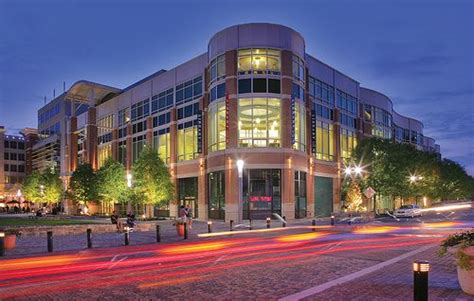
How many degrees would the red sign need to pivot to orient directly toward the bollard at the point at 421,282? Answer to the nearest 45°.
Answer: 0° — it already faces it

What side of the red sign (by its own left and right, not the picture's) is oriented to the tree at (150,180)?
right

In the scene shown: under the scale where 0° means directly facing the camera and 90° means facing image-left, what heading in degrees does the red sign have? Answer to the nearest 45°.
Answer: approximately 0°

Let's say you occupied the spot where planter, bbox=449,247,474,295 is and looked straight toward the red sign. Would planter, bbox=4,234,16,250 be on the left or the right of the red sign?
left

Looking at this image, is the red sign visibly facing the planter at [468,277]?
yes
